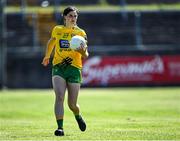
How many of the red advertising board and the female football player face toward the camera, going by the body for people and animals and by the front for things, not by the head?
2

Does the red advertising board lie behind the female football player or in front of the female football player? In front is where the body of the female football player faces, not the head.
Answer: behind

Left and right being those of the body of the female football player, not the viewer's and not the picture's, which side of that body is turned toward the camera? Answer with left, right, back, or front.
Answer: front

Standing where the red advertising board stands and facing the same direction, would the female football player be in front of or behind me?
in front

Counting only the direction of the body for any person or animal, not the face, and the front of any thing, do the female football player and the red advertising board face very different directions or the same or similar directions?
same or similar directions

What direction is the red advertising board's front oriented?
toward the camera
